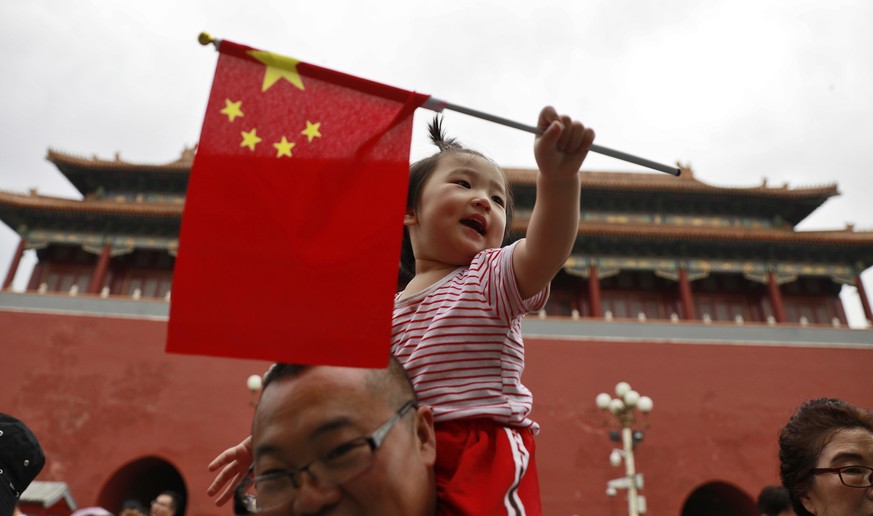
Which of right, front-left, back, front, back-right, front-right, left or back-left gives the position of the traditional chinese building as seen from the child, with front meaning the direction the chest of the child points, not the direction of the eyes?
back

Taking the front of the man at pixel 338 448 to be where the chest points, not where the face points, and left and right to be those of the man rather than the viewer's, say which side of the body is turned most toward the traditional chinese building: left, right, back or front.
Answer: back

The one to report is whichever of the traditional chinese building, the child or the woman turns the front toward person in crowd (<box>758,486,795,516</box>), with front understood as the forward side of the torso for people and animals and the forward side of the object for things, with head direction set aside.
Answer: the traditional chinese building

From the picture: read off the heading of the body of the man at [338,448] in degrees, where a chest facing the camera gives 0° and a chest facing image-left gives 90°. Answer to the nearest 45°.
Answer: approximately 45°

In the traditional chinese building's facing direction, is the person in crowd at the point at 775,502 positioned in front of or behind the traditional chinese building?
in front

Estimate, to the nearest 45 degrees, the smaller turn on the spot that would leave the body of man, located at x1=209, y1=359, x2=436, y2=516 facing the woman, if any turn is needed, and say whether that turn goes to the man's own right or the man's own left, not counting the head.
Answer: approximately 135° to the man's own left

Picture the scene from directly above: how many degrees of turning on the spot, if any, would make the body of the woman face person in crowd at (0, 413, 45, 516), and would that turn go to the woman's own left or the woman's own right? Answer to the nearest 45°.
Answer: approximately 90° to the woman's own right

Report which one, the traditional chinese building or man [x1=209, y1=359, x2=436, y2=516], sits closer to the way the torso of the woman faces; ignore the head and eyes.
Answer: the man

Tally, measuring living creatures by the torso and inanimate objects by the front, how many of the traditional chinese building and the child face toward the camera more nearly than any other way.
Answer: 2

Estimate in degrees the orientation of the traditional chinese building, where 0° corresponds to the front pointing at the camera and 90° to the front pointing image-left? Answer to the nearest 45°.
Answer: approximately 0°
